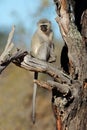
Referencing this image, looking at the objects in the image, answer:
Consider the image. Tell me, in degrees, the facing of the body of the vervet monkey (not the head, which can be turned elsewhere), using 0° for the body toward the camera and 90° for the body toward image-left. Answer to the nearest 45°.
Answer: approximately 315°
